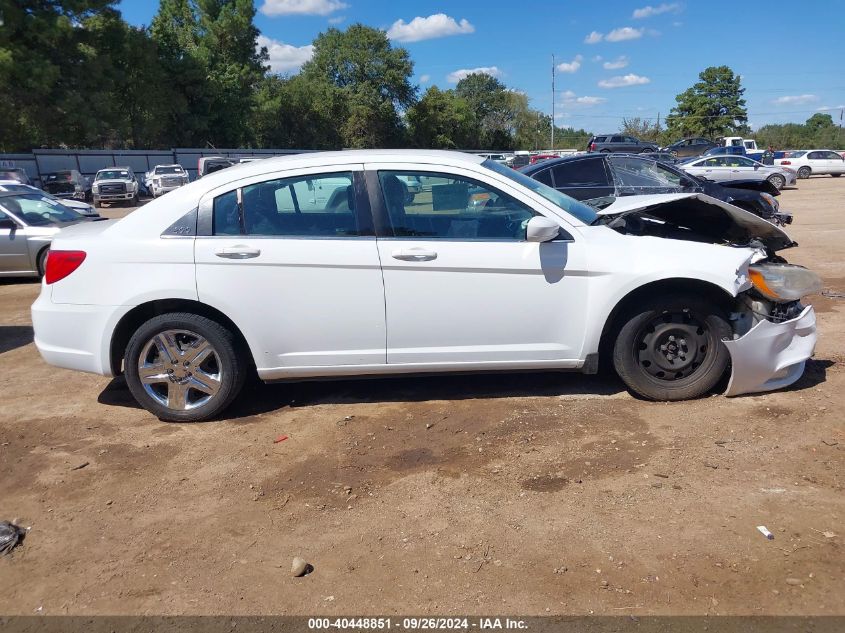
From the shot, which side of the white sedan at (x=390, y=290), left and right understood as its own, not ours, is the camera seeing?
right

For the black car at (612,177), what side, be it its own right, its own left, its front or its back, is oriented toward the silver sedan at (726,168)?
left

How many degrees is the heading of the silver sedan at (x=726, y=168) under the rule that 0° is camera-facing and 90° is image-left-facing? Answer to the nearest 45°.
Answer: approximately 270°

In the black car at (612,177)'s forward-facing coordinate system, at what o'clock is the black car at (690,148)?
the black car at (690,148) is roughly at 9 o'clock from the black car at (612,177).

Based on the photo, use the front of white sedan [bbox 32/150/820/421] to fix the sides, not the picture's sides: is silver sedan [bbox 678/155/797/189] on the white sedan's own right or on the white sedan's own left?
on the white sedan's own left

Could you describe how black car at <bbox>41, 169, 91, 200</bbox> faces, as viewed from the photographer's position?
facing the viewer and to the right of the viewer

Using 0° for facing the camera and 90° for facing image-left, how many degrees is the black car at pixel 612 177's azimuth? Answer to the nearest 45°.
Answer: approximately 270°
